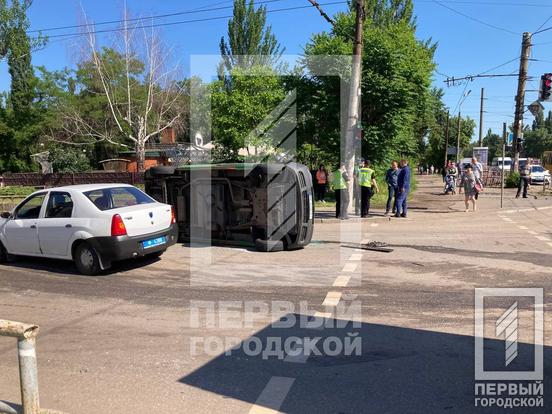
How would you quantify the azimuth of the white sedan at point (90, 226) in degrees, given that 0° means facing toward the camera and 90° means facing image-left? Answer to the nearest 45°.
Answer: approximately 135°

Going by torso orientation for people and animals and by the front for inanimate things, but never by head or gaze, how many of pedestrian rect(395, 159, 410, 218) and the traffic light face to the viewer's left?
1

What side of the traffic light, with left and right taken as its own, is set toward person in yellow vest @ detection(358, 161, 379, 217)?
right

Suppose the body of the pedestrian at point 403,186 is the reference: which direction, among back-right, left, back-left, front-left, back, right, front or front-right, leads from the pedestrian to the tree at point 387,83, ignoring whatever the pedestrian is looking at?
right

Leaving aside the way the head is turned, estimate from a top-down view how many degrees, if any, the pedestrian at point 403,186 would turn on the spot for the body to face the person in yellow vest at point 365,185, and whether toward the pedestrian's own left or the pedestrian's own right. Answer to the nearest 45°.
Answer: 0° — they already face them

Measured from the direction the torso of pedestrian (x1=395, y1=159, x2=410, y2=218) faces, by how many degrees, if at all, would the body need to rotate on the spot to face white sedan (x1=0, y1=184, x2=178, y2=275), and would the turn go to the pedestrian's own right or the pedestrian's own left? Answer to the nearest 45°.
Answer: approximately 45° to the pedestrian's own left

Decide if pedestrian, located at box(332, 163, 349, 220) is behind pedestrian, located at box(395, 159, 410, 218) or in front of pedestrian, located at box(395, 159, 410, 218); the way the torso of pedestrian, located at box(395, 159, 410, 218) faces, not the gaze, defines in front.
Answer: in front

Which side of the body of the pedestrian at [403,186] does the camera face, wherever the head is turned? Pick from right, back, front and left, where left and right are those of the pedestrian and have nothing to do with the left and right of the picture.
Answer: left

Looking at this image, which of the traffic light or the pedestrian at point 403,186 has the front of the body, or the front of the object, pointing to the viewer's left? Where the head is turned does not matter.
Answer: the pedestrian
